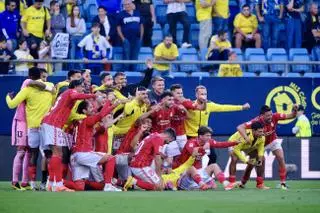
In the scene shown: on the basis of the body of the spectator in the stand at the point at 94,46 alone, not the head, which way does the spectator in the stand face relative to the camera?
toward the camera

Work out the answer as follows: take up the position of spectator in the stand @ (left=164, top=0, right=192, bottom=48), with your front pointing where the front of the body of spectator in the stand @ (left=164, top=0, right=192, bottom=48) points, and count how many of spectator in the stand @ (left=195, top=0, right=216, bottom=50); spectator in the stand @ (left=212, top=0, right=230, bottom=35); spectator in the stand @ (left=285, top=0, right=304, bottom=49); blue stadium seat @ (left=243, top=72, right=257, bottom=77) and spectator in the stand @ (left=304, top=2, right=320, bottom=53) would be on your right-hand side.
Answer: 0

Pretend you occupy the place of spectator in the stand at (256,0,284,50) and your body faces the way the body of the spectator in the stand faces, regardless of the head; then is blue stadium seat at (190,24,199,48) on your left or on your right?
on your right

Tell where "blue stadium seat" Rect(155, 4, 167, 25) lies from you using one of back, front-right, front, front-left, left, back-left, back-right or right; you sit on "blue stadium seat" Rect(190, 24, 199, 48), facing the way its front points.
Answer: right

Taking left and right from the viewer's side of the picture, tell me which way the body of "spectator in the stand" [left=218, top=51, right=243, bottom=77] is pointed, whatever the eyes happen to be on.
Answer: facing the viewer

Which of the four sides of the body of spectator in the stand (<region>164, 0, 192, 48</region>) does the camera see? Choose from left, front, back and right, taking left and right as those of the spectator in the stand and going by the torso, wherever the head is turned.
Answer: front

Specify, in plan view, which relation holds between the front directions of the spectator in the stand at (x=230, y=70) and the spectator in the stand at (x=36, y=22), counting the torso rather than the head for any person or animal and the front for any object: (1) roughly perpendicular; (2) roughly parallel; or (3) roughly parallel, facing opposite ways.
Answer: roughly parallel

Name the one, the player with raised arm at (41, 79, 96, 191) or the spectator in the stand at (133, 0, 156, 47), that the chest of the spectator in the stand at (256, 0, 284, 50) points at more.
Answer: the player with raised arm

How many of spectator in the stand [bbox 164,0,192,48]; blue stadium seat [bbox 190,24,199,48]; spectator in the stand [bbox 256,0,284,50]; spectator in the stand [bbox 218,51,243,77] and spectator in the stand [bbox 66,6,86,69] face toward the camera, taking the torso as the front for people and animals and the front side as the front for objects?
5

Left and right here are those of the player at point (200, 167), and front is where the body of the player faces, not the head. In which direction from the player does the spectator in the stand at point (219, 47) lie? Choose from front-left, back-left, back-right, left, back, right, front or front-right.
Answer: back-left
